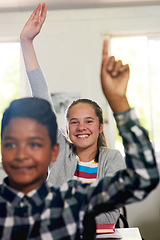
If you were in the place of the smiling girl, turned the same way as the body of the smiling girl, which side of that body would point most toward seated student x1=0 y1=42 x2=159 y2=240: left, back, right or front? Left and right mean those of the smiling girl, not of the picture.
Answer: front

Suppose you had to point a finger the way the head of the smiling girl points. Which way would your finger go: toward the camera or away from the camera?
toward the camera

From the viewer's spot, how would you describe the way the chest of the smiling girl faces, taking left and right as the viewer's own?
facing the viewer
